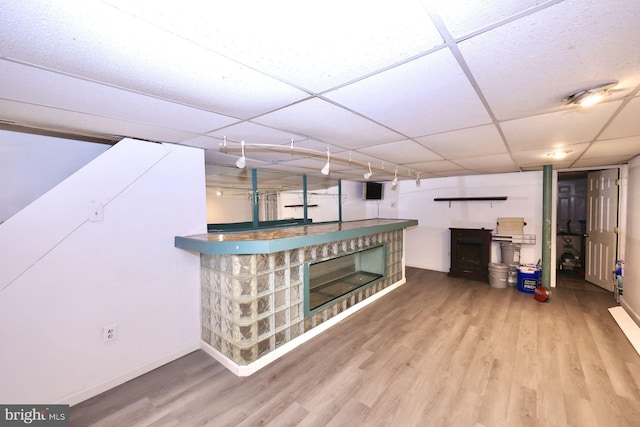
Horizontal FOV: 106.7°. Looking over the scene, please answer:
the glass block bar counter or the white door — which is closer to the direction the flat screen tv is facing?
the glass block bar counter

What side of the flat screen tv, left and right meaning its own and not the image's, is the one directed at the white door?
left

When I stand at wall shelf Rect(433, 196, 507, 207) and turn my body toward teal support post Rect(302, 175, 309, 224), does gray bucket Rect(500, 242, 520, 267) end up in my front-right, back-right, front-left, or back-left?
back-left

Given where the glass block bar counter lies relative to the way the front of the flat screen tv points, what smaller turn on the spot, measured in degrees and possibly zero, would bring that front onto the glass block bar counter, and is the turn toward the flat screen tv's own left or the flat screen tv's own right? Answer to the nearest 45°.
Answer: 0° — it already faces it

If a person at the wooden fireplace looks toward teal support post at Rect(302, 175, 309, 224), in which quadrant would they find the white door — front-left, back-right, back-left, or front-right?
back-left

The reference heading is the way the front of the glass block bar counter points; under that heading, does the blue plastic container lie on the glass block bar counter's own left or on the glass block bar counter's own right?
on the glass block bar counter's own left

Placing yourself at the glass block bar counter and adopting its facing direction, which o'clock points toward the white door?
The white door is roughly at 10 o'clock from the glass block bar counter.

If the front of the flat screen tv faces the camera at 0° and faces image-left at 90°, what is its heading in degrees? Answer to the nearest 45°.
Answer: approximately 0°

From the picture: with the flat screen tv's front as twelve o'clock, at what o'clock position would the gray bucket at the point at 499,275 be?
The gray bucket is roughly at 10 o'clock from the flat screen tv.

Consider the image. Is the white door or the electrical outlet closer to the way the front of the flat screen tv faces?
the electrical outlet

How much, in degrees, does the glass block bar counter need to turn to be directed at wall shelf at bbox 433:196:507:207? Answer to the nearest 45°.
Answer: approximately 90° to its left
